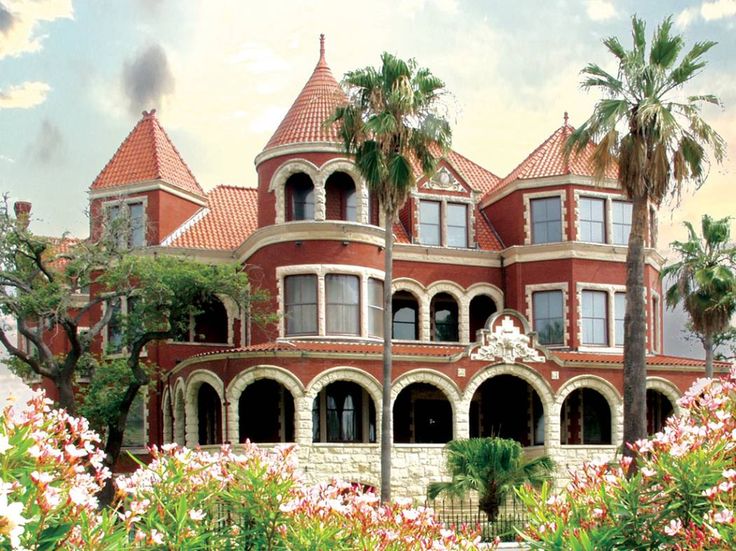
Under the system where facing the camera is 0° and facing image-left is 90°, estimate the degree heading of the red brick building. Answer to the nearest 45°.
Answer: approximately 0°

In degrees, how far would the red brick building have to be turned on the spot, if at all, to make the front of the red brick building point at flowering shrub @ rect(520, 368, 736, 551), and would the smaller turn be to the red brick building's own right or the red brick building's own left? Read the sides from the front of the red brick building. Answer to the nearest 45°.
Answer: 0° — it already faces it
